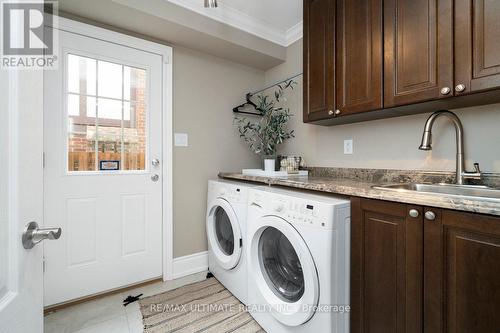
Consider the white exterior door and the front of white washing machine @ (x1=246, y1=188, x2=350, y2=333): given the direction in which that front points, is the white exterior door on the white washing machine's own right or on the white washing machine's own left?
on the white washing machine's own right

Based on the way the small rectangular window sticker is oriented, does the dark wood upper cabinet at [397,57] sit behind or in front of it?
in front

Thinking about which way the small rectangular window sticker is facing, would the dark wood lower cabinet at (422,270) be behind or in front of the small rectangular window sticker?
in front

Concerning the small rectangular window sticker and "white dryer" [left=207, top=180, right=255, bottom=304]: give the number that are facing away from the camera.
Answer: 0

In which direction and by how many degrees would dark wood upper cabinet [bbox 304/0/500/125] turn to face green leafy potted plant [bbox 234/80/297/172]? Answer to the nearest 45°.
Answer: approximately 90° to its right
